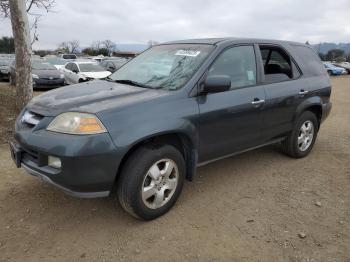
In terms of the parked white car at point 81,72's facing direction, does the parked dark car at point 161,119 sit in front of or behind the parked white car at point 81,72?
in front

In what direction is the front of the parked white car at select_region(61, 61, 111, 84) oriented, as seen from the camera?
facing the viewer and to the right of the viewer

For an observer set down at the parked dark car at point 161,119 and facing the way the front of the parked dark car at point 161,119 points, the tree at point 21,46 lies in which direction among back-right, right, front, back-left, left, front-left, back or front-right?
right

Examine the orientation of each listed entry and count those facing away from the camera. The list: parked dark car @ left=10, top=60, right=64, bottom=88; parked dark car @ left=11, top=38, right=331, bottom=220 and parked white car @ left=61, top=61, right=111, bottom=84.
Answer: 0

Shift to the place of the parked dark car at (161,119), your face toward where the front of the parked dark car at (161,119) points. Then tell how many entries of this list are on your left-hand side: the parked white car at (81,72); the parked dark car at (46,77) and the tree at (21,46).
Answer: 0

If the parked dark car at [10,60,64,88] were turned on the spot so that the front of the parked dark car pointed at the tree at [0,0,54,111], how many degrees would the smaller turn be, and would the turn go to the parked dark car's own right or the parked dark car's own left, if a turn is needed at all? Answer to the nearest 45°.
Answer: approximately 45° to the parked dark car's own right

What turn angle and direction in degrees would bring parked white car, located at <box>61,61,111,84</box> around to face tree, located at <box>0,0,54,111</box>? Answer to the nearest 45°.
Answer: approximately 45° to its right

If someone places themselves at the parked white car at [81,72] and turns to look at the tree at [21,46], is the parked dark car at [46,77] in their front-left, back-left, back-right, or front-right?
front-right

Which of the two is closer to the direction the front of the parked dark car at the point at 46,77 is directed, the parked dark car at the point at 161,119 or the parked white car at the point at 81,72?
the parked dark car

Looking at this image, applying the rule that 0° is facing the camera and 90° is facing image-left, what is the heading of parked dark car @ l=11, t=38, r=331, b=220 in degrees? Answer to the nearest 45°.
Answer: approximately 45°

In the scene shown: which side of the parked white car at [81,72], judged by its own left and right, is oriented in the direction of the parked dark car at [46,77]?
right

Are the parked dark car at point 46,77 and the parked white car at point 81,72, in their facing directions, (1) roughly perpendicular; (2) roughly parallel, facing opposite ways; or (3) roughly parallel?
roughly parallel

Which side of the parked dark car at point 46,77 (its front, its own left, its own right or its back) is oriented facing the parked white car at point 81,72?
left

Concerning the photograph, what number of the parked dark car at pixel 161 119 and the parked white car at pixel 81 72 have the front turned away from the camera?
0

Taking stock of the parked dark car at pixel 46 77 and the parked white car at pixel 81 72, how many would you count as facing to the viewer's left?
0

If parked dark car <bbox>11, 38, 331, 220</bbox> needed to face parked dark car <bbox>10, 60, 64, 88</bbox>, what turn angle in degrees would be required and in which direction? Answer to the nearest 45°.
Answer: approximately 90° to its right
